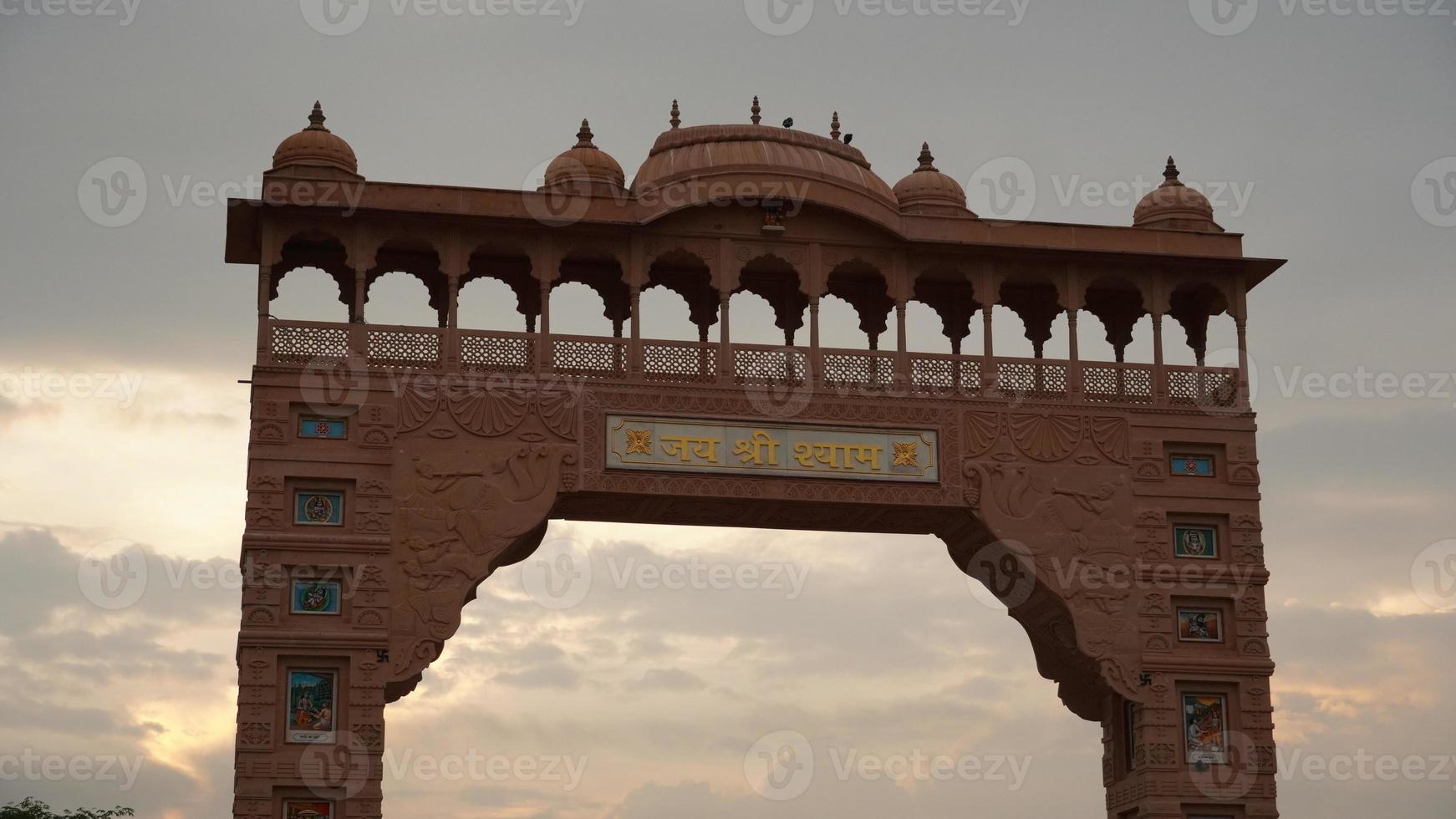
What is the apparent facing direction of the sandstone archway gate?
toward the camera
